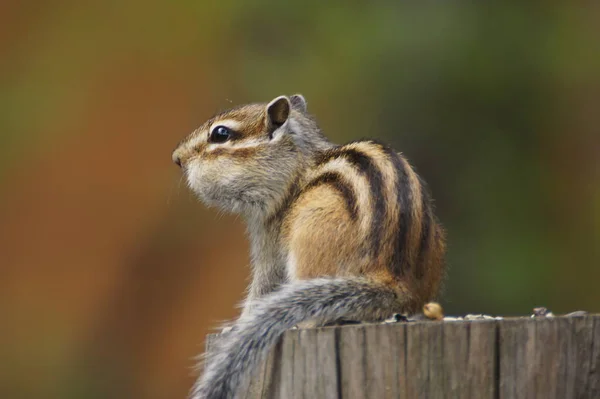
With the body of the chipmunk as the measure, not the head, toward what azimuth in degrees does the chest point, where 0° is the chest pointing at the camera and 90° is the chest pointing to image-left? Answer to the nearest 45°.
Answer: approximately 90°
